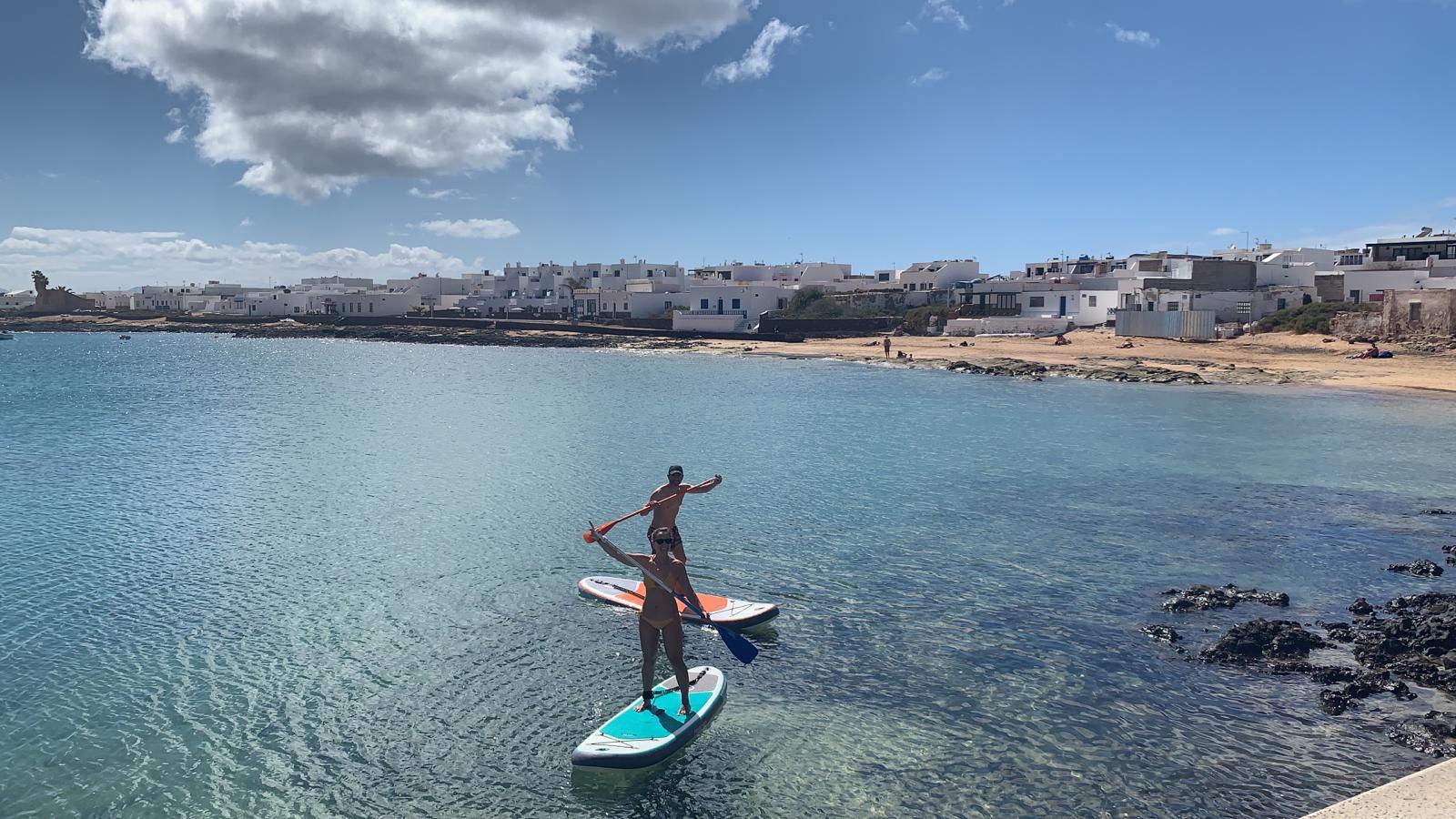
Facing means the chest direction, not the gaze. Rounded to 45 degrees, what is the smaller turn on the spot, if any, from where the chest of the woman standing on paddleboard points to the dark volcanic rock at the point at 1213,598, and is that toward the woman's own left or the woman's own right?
approximately 135° to the woman's own left

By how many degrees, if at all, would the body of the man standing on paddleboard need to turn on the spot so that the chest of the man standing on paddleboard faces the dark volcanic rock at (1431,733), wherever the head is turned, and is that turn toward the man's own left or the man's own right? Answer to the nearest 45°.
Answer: approximately 45° to the man's own left

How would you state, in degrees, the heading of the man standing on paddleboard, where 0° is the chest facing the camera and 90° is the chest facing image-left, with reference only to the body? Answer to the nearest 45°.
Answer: approximately 315°

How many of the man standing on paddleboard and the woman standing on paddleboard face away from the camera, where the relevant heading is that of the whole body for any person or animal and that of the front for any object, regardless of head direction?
0

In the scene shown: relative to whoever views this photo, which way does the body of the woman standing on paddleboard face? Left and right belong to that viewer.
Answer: facing the viewer

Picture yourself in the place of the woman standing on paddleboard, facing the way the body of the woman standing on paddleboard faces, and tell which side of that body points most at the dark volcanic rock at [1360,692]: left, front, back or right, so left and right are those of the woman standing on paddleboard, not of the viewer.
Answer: left

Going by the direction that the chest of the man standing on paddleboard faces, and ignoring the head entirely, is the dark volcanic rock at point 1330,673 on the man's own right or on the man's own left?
on the man's own left
